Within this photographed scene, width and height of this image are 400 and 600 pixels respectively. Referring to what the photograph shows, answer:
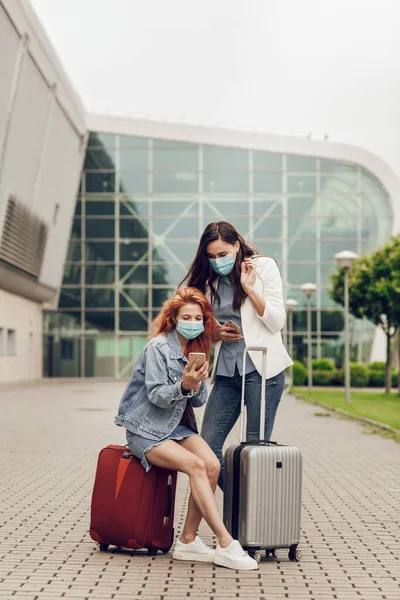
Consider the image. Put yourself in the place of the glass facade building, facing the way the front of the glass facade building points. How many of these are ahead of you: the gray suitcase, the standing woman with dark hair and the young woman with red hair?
3

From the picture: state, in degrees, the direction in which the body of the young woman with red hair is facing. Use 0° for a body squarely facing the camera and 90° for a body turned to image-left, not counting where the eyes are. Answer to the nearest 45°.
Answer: approximately 315°

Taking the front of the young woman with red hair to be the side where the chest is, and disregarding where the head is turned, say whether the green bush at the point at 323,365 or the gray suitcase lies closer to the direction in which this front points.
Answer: the gray suitcase

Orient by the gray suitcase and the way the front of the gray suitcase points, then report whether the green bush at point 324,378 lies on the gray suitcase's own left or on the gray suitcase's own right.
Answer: on the gray suitcase's own left

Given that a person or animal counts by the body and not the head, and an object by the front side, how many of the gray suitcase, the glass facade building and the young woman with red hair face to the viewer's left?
0

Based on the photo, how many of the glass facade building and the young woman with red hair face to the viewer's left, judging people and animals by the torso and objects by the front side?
0

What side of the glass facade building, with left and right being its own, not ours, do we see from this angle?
front

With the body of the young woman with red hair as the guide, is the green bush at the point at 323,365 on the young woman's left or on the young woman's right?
on the young woman's left

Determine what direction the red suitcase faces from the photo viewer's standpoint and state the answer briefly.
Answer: facing the viewer and to the left of the viewer
